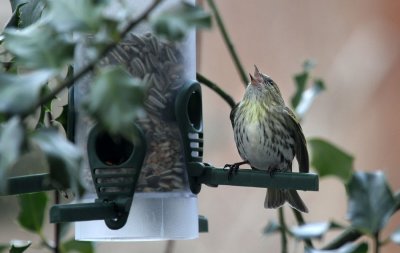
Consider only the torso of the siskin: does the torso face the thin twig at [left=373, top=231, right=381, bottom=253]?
no

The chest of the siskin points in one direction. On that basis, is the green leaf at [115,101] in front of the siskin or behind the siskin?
in front

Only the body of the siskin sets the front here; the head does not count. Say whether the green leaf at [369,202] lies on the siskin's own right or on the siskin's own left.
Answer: on the siskin's own left

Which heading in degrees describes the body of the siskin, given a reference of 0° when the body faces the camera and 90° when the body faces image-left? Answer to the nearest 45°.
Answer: approximately 45°

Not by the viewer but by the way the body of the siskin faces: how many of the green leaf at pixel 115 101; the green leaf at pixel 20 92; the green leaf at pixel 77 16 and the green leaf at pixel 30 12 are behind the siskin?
0

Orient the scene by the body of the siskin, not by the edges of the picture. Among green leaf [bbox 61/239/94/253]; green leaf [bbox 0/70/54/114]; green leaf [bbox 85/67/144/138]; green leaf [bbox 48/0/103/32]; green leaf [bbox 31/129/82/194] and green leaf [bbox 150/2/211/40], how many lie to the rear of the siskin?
0

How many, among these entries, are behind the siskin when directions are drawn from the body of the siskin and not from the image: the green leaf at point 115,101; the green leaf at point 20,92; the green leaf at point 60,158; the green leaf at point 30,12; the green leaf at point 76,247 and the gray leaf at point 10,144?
0

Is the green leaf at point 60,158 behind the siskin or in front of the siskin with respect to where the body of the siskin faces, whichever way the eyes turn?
in front

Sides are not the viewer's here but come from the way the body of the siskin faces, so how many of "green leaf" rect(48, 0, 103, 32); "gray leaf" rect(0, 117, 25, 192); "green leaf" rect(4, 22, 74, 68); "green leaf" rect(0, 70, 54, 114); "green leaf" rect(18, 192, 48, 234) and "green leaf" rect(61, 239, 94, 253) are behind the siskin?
0
